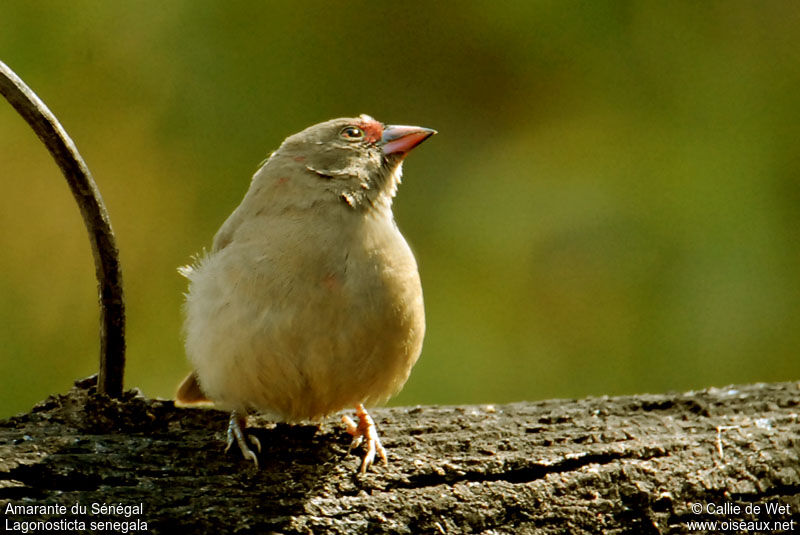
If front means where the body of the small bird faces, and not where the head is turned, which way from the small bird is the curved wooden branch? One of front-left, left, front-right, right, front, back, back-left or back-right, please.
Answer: right

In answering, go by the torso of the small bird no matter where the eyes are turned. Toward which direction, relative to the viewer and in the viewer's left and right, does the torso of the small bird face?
facing the viewer and to the right of the viewer
